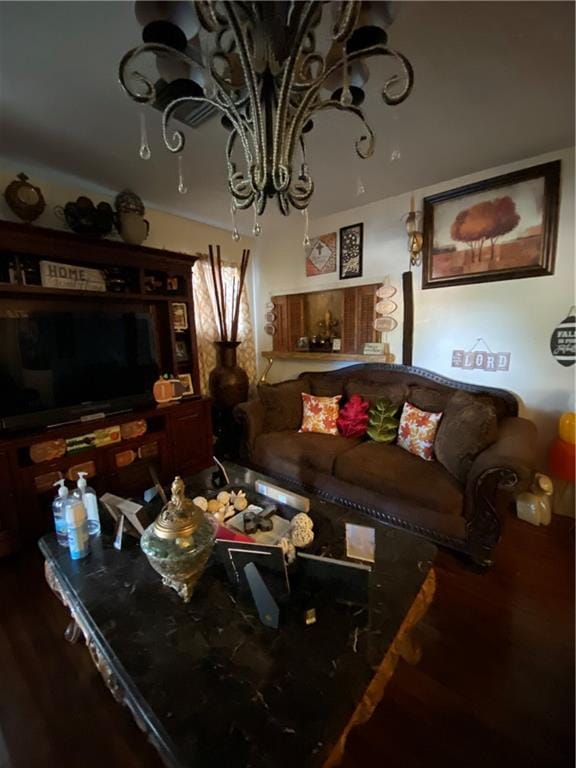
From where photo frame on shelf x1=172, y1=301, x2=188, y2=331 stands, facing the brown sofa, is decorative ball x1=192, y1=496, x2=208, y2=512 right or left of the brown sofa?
right

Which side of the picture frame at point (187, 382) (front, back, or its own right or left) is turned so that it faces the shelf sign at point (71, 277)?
right

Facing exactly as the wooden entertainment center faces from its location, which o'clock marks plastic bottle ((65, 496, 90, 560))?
The plastic bottle is roughly at 2 o'clock from the wooden entertainment center.

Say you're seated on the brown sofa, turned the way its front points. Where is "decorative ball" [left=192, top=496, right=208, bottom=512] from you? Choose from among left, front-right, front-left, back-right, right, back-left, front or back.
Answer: front

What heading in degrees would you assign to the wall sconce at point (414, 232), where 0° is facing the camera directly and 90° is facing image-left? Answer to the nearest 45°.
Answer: approximately 45°

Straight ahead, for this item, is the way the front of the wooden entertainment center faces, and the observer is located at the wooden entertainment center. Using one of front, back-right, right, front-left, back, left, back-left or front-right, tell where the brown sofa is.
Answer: front

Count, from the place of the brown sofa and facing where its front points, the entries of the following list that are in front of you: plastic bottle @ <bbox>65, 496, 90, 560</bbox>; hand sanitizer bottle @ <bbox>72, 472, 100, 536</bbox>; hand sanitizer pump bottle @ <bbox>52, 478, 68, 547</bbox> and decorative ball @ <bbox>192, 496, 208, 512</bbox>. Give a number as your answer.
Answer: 4

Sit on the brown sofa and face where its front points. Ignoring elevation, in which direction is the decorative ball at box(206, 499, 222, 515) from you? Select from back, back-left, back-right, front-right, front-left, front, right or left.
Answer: front

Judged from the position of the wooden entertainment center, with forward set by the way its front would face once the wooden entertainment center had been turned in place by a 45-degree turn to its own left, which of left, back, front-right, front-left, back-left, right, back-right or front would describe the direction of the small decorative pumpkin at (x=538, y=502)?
front-right

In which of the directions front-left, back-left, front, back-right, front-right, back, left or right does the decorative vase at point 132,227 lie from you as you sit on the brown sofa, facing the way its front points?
front-right

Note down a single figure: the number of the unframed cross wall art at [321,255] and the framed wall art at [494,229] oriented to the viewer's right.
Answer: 0

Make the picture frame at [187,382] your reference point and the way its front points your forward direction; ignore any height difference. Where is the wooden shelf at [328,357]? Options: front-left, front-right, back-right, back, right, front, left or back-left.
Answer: front-left

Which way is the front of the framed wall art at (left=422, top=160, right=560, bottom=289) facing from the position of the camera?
facing the viewer and to the left of the viewer

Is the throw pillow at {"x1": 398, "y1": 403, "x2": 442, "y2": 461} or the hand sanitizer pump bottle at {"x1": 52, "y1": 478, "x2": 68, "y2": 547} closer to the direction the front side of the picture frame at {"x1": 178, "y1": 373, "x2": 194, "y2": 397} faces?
the throw pillow

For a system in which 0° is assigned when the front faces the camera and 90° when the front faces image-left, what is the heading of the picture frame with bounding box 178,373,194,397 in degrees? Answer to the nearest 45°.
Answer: approximately 315°

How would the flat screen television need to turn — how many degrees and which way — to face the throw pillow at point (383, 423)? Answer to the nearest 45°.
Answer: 0° — it already faces it
